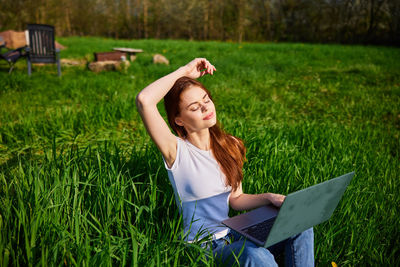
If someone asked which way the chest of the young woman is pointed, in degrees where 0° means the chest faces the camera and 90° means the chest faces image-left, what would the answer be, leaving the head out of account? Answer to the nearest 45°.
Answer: approximately 315°
